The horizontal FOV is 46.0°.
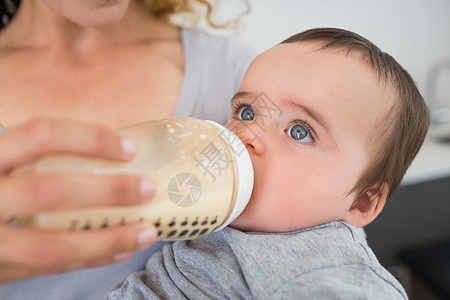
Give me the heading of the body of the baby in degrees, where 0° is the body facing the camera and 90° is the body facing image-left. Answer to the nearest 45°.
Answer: approximately 45°

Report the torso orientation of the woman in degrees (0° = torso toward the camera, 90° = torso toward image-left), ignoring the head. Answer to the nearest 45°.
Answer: approximately 0°
